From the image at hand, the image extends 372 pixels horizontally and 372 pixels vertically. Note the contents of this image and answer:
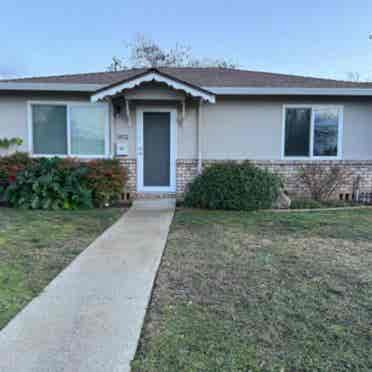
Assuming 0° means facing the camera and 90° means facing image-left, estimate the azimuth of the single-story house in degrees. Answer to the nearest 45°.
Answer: approximately 0°

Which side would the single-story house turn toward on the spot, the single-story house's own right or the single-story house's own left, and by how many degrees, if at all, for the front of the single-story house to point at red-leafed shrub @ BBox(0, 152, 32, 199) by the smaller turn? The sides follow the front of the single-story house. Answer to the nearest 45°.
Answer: approximately 90° to the single-story house's own right

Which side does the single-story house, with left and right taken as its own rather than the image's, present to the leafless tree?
back

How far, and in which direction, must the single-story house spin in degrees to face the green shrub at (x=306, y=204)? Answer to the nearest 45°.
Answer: approximately 90° to its left

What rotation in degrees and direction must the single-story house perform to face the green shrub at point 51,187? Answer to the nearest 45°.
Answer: approximately 90° to its right

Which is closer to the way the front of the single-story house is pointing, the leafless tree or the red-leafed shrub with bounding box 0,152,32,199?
the red-leafed shrub

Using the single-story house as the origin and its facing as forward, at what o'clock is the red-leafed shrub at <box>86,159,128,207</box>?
The red-leafed shrub is roughly at 2 o'clock from the single-story house.

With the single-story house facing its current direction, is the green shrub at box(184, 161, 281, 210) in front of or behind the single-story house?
in front
